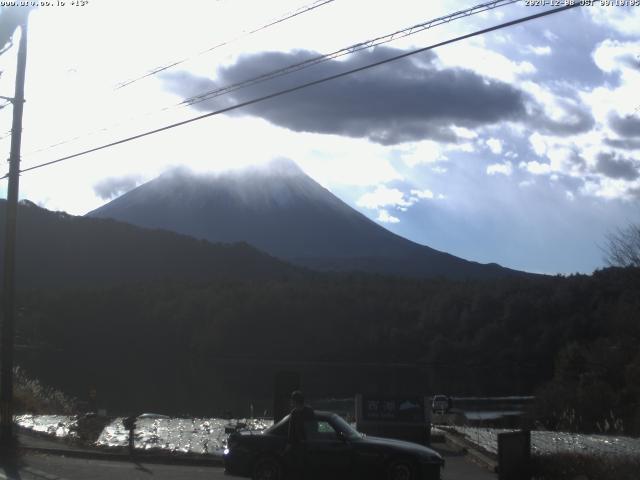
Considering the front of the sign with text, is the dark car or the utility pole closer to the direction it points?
the dark car

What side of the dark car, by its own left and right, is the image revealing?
right

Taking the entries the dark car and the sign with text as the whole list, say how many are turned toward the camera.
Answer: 1

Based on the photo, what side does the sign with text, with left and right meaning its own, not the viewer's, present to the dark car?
front

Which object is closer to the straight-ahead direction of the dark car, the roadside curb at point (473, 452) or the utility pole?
the roadside curb

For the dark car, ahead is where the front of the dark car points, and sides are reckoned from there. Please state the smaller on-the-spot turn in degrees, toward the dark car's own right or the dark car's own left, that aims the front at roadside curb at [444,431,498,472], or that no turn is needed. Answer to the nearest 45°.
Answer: approximately 45° to the dark car's own left

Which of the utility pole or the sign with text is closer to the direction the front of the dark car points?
the sign with text

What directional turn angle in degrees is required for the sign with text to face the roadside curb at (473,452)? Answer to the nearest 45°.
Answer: approximately 90° to its left

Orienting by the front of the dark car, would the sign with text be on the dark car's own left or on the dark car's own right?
on the dark car's own left

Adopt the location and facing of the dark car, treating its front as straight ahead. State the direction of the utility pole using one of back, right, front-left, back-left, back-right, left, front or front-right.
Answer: back-left

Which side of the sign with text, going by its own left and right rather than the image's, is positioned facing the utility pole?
right

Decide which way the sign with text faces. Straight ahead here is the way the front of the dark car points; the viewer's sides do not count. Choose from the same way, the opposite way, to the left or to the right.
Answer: to the right
